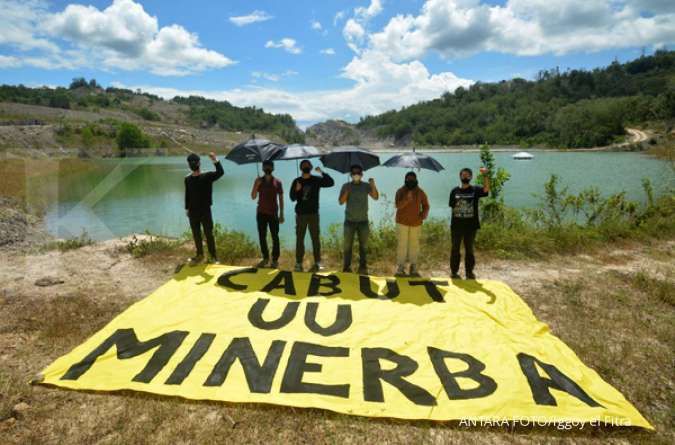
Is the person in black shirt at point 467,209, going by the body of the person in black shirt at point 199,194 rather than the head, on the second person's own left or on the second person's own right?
on the second person's own left

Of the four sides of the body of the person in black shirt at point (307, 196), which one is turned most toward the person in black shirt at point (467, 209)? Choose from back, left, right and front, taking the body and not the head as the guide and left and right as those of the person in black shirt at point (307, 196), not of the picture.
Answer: left

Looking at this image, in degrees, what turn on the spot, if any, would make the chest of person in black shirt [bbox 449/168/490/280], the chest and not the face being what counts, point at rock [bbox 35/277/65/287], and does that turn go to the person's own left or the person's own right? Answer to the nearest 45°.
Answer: approximately 90° to the person's own right

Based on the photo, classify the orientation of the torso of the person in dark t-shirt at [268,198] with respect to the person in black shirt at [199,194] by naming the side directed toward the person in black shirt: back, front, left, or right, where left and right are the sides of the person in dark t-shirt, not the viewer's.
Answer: right

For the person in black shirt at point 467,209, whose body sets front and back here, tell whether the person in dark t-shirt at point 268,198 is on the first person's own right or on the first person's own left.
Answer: on the first person's own right

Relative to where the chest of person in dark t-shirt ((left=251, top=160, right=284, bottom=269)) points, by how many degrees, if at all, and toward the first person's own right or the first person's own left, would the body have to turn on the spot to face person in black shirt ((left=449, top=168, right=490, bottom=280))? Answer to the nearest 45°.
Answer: approximately 90° to the first person's own left

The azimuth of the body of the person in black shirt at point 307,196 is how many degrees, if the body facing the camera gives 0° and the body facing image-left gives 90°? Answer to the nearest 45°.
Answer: approximately 0°

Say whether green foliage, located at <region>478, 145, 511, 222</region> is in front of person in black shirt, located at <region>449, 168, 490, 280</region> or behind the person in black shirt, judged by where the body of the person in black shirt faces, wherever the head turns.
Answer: behind
